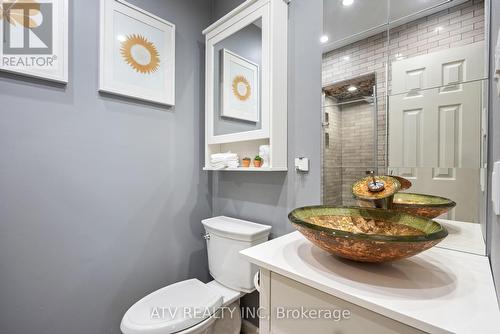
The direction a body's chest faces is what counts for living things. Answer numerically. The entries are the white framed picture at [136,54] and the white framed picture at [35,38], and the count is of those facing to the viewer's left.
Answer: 0

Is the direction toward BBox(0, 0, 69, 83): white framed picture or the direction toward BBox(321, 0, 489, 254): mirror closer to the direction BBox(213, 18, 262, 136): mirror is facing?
the white framed picture

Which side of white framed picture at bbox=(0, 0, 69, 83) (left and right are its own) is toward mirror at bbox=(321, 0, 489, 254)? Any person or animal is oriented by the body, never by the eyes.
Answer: front

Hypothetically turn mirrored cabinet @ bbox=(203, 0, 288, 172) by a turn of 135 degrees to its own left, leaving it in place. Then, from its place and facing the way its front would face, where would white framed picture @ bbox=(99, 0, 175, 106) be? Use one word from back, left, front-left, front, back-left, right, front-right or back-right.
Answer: back

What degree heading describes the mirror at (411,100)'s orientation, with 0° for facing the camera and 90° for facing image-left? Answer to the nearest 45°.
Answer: approximately 45°

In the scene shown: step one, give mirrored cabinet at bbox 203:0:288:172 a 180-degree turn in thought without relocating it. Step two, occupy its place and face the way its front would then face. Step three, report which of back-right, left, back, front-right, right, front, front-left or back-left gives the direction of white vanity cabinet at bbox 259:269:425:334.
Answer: back-right

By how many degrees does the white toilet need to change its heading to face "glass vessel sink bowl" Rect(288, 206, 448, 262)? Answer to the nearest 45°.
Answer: approximately 90° to its left

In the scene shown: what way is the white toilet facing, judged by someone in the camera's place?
facing the viewer and to the left of the viewer

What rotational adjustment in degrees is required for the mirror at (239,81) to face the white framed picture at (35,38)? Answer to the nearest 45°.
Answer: approximately 45° to its right

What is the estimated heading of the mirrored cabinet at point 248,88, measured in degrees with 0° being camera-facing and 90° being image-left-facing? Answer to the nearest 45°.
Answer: approximately 45°

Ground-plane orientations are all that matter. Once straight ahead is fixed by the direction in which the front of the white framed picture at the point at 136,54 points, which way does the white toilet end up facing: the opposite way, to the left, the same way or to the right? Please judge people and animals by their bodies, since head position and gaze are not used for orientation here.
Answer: to the right
